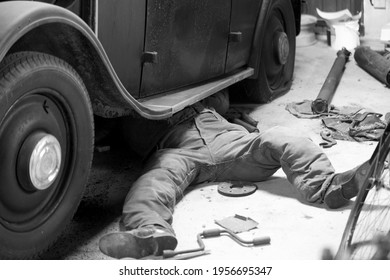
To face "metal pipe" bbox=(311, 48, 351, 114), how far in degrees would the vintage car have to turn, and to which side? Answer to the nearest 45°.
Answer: approximately 180°

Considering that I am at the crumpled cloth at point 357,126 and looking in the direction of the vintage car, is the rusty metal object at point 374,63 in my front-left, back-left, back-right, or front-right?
back-right

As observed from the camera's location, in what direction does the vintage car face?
facing the viewer and to the left of the viewer

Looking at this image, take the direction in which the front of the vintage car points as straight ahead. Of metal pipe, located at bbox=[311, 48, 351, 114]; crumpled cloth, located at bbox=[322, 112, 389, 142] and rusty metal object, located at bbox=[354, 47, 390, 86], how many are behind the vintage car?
3

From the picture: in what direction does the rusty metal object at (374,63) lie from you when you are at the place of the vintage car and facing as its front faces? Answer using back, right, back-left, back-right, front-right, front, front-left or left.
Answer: back

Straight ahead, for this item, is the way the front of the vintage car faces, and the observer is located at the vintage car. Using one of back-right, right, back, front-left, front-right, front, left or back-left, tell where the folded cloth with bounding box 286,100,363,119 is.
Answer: back
